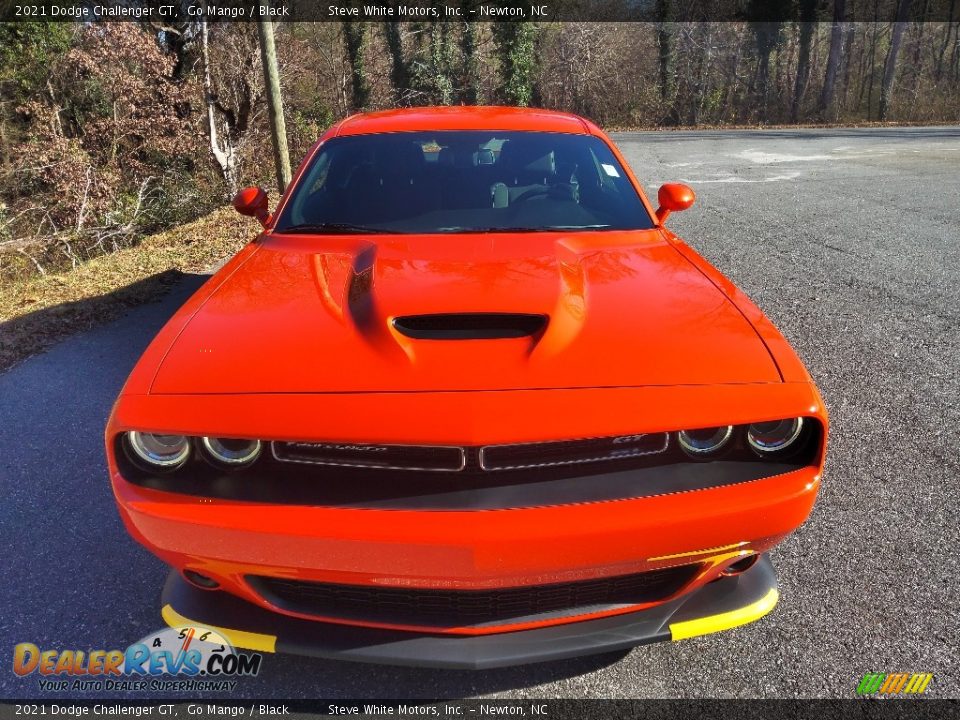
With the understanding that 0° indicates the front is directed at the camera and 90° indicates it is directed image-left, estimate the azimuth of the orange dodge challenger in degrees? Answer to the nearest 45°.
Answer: approximately 0°
